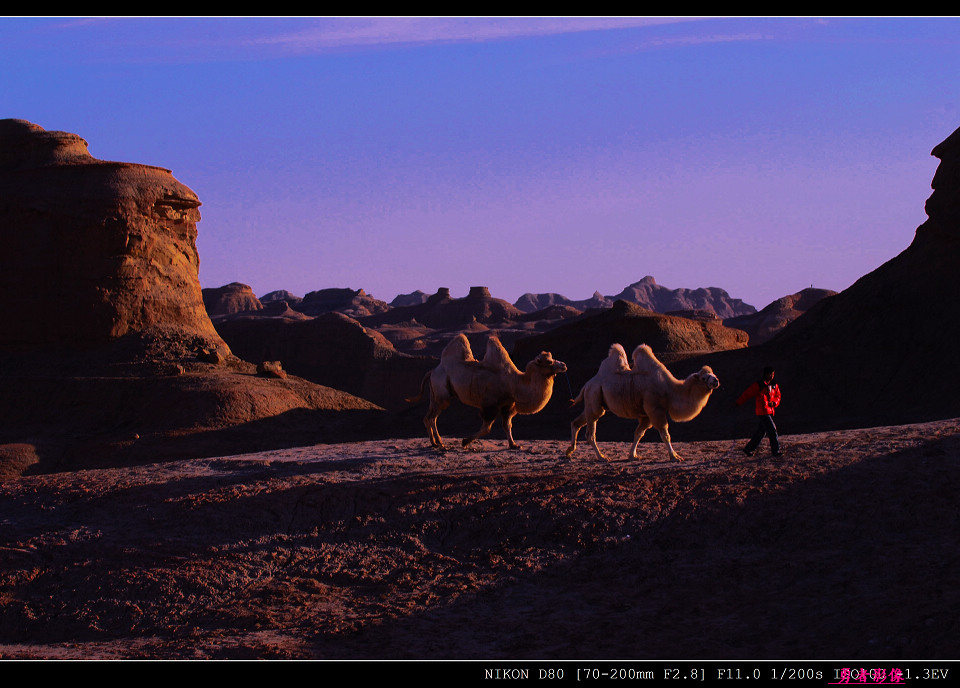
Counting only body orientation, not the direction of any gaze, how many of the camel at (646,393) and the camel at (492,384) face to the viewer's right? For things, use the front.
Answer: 2

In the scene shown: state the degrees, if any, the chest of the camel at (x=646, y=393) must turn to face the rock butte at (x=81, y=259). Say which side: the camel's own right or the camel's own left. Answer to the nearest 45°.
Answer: approximately 135° to the camel's own left

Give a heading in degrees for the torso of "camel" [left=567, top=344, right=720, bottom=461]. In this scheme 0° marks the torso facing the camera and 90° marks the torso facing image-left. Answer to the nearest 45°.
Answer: approximately 270°

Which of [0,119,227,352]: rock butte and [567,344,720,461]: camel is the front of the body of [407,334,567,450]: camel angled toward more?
the camel

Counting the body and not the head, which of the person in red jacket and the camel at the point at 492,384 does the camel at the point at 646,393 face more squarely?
the person in red jacket

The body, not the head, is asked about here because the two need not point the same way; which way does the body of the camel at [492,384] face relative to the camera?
to the viewer's right

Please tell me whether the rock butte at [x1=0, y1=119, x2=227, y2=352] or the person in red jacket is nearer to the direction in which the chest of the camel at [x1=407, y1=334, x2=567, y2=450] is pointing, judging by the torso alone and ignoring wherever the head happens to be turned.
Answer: the person in red jacket

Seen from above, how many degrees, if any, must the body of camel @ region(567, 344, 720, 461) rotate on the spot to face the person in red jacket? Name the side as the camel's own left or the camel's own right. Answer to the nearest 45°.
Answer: approximately 45° to the camel's own right

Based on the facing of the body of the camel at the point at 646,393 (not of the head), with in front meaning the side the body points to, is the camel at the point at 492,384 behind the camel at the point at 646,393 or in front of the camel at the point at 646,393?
behind

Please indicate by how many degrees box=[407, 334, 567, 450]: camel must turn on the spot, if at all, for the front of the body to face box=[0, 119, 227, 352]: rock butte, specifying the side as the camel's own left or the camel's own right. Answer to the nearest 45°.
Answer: approximately 135° to the camel's own left

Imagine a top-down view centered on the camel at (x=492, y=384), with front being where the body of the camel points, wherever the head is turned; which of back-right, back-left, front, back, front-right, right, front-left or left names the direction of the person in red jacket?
front-right
